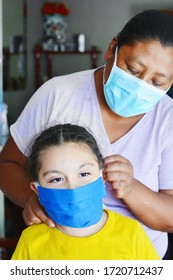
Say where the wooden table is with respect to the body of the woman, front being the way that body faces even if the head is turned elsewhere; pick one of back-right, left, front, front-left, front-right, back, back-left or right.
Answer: back

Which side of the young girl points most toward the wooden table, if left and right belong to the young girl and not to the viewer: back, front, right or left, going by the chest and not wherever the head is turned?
back

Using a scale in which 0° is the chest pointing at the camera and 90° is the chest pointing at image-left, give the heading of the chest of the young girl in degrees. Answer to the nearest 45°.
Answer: approximately 0°

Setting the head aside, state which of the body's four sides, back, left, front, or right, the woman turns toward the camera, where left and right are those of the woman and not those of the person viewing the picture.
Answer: front

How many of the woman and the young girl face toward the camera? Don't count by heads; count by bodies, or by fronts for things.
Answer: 2

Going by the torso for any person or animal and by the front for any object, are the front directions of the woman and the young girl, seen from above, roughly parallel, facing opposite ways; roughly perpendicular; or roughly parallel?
roughly parallel

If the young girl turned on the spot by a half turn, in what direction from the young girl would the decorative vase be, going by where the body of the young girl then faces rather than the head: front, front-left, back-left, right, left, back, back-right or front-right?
front

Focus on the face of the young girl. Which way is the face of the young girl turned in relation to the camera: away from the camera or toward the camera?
toward the camera
